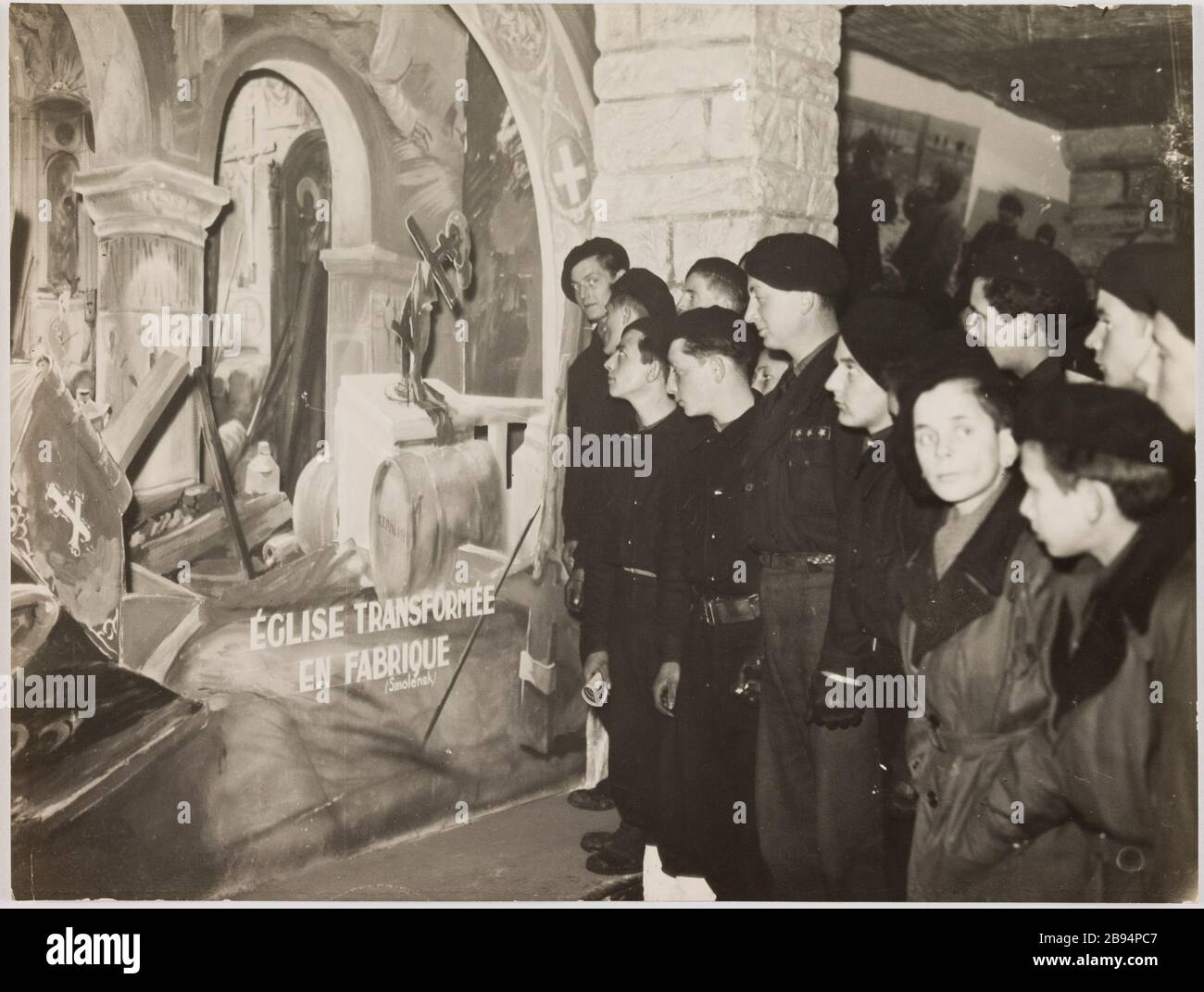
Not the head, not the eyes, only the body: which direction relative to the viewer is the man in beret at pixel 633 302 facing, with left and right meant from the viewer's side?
facing to the left of the viewer

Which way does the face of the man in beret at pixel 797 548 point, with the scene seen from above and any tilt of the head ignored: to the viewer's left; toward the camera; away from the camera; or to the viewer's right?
to the viewer's left

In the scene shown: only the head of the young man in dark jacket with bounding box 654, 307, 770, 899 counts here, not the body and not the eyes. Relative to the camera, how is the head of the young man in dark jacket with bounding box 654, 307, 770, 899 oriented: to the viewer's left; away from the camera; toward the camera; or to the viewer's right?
to the viewer's left

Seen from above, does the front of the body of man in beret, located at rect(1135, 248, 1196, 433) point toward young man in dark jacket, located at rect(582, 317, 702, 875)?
yes

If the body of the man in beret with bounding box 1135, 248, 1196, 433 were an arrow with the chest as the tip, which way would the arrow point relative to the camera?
to the viewer's left

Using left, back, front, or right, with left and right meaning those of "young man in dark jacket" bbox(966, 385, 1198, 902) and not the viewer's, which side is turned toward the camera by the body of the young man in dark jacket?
left

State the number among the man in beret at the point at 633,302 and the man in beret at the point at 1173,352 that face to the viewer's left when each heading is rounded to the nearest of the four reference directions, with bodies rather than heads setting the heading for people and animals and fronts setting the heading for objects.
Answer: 2
